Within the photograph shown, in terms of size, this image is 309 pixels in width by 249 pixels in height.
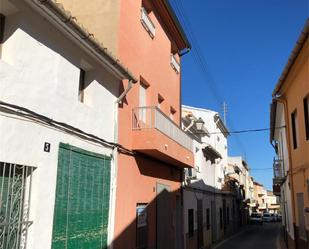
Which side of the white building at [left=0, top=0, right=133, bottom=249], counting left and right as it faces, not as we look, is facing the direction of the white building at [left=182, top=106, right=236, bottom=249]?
left

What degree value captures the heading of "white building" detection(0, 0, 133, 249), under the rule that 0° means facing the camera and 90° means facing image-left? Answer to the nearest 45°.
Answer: approximately 315°

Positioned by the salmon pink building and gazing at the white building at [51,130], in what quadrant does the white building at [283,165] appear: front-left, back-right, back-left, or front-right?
back-left

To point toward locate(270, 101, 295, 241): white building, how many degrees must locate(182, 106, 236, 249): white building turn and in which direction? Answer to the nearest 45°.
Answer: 0° — it already faces it

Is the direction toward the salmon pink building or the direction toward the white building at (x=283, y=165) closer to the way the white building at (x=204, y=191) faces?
the white building

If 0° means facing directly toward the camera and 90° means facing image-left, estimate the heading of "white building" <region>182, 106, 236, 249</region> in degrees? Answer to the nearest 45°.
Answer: approximately 315°

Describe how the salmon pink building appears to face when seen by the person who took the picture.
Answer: facing the viewer and to the right of the viewer

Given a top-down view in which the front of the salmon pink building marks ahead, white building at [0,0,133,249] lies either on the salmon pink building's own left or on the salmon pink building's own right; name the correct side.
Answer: on the salmon pink building's own right
